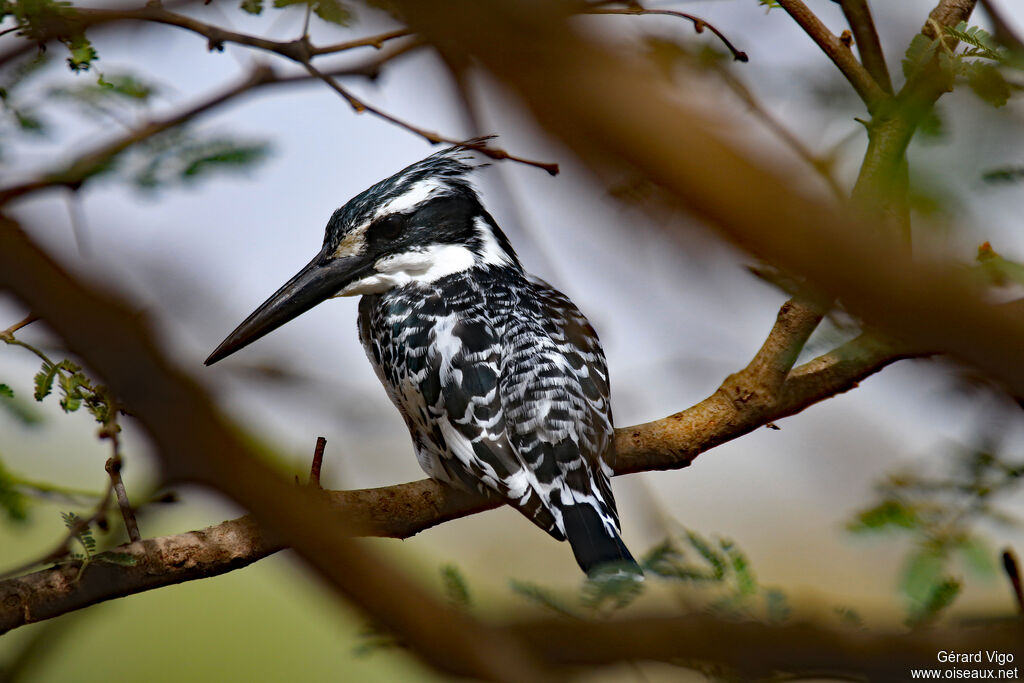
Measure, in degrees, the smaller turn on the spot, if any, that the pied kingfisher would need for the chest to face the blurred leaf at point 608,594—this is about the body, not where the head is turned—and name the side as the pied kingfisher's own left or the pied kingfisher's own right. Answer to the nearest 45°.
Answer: approximately 135° to the pied kingfisher's own left

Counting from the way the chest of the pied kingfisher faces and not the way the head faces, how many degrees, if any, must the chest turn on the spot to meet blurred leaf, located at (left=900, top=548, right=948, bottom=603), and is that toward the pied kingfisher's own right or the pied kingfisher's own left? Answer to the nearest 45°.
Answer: approximately 180°

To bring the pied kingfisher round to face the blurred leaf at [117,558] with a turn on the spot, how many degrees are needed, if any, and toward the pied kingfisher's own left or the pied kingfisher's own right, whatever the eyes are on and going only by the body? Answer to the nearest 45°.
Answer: approximately 90° to the pied kingfisher's own left

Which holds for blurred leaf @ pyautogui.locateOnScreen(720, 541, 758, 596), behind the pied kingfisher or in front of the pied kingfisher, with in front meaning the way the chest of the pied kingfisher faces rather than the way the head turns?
behind

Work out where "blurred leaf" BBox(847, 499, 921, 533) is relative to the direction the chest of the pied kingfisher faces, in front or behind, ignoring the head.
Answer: behind

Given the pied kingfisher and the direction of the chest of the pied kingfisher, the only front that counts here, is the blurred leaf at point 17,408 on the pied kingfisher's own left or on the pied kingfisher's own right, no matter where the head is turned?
on the pied kingfisher's own left

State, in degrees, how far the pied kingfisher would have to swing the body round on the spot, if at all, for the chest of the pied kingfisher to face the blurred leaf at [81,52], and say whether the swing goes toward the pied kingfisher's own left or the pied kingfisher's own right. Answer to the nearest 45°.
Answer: approximately 90° to the pied kingfisher's own left

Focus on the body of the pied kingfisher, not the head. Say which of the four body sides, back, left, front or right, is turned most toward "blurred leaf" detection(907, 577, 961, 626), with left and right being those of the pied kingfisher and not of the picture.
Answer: back

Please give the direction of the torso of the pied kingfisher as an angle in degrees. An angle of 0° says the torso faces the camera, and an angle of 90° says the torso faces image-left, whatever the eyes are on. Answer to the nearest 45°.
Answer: approximately 135°

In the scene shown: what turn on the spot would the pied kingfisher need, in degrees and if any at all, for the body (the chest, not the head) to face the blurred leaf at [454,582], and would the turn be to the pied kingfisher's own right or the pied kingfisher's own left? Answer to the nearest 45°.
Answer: approximately 135° to the pied kingfisher's own left
